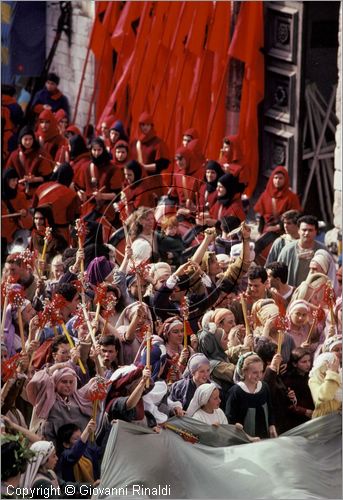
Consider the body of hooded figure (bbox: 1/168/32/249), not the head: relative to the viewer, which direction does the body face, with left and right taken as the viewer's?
facing the viewer and to the right of the viewer

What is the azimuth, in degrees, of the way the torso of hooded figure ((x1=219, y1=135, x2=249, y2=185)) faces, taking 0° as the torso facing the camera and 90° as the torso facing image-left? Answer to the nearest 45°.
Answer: approximately 45°

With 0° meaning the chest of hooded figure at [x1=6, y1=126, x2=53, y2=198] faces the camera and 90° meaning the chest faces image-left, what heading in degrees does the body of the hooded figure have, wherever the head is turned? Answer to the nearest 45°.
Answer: approximately 0°

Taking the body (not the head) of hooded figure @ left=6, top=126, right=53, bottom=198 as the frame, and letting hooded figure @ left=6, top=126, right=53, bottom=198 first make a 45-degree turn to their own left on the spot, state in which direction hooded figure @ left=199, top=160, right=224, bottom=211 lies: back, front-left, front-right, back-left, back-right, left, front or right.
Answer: front

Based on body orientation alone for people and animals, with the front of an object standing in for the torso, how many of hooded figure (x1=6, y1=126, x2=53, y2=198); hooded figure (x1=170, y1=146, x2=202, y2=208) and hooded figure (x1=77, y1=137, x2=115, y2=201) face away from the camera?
0

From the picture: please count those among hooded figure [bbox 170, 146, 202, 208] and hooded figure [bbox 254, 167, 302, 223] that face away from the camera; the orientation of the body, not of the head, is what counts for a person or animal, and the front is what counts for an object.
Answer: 0

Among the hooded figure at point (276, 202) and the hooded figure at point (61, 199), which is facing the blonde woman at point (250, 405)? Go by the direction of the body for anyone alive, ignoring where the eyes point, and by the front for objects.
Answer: the hooded figure at point (276, 202)

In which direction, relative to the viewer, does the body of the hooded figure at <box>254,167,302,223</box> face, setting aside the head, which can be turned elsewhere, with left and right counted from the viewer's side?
facing the viewer

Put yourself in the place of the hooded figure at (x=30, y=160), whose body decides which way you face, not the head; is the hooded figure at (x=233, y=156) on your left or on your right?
on your left
